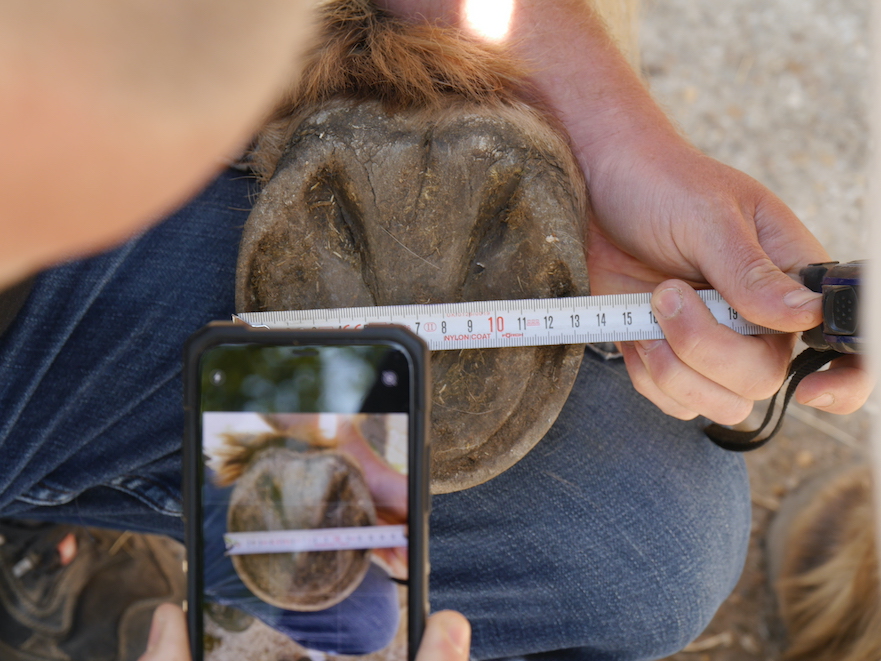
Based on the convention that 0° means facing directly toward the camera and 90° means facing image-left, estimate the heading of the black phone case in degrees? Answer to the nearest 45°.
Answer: approximately 0°
